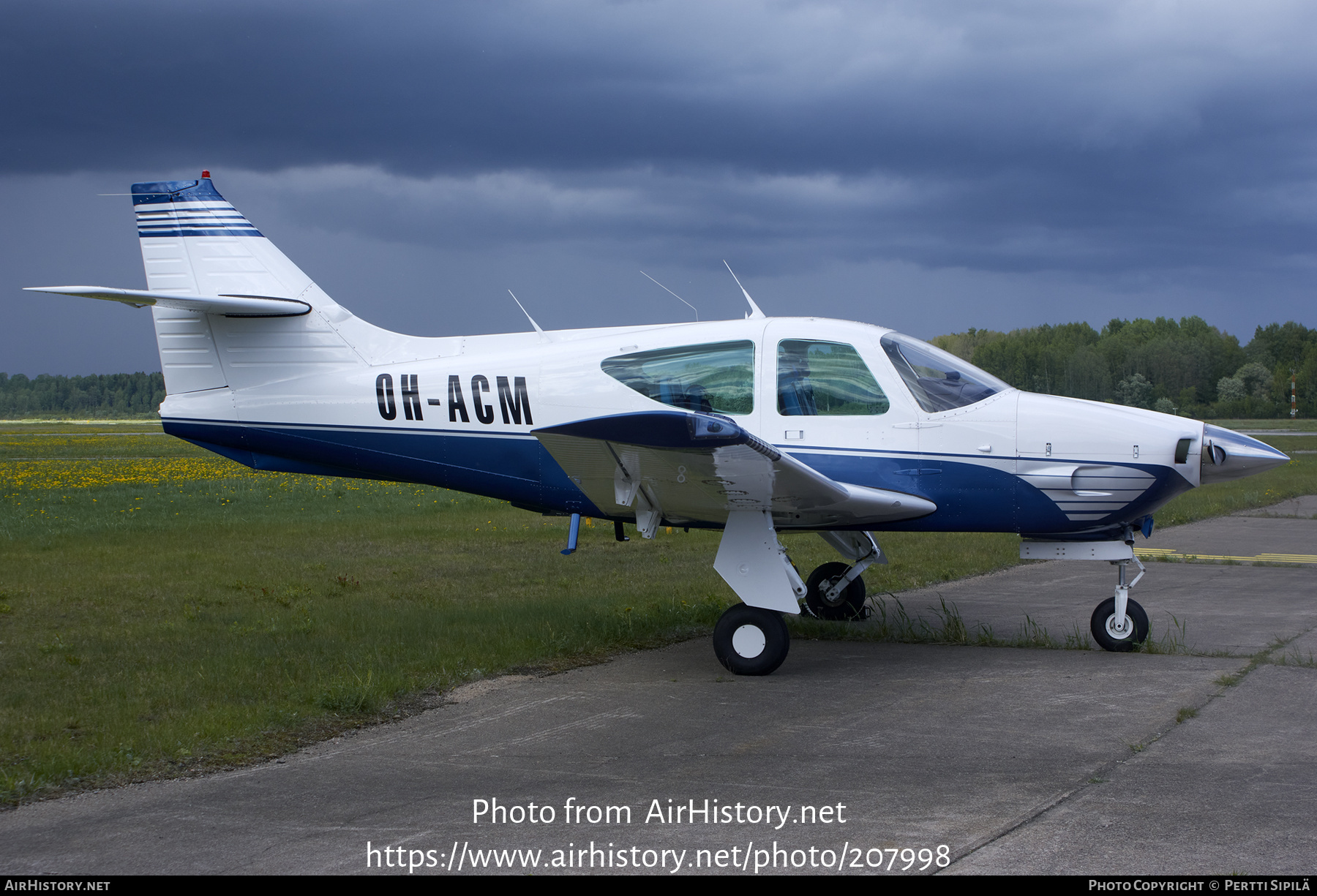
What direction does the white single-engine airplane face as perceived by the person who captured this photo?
facing to the right of the viewer
